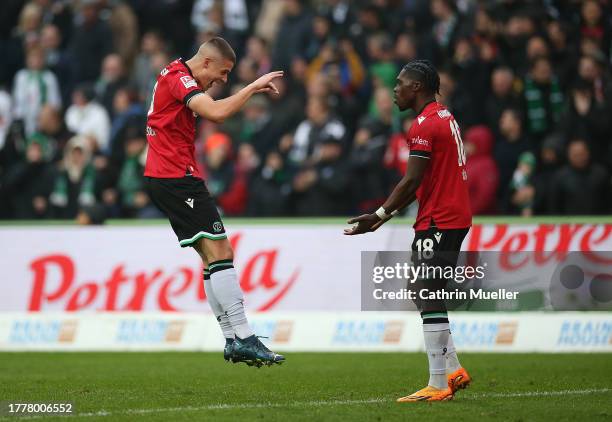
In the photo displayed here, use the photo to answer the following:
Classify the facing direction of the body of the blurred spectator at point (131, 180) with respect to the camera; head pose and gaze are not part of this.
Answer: toward the camera

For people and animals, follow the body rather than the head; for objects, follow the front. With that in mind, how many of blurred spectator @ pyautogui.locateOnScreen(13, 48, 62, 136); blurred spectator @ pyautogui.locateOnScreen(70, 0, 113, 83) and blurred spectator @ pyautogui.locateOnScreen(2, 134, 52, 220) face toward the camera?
3

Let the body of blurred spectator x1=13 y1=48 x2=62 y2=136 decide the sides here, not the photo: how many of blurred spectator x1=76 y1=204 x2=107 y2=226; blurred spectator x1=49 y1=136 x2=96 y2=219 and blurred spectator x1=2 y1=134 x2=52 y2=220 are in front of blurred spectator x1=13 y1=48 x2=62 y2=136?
3

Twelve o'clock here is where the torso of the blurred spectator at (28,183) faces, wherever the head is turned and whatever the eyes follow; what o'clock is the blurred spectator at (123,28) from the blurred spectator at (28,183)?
the blurred spectator at (123,28) is roughly at 7 o'clock from the blurred spectator at (28,183).

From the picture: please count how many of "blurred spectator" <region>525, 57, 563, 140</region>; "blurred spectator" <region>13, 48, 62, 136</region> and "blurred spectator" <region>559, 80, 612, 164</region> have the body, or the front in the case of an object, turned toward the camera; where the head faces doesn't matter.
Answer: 3

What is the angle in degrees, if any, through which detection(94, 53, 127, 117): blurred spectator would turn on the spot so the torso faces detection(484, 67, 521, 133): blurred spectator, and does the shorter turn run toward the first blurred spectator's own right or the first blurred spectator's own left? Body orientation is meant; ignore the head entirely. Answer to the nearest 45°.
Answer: approximately 45° to the first blurred spectator's own left

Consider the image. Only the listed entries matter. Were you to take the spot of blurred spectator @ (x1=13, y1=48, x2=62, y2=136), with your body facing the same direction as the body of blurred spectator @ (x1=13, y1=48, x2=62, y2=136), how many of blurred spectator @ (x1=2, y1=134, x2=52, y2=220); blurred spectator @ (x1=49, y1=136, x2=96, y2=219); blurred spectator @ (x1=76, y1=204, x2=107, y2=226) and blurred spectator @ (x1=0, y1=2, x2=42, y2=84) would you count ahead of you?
3

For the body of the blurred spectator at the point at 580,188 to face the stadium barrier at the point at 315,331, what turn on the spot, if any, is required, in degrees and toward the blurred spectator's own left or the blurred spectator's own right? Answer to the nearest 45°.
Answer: approximately 45° to the blurred spectator's own right

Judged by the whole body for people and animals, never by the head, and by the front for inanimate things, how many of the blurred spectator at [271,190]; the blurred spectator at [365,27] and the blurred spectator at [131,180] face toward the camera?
3

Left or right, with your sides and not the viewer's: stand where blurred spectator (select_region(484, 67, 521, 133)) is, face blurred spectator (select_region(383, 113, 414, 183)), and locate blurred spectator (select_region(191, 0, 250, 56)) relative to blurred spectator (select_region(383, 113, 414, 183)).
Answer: right

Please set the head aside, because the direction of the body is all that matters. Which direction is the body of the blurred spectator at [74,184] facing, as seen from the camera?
toward the camera
